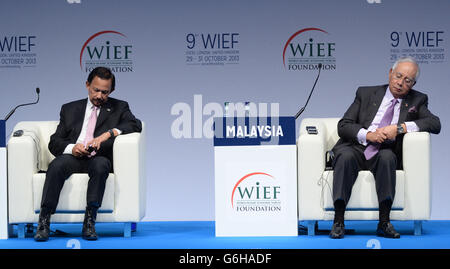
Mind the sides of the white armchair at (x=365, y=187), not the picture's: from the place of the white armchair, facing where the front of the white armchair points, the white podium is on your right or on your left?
on your right

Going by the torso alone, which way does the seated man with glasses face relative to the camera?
toward the camera

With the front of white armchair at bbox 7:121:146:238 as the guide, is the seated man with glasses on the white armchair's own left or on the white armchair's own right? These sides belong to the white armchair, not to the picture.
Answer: on the white armchair's own left

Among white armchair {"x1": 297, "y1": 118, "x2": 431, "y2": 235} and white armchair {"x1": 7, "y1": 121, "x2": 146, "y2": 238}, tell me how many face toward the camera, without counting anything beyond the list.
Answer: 2

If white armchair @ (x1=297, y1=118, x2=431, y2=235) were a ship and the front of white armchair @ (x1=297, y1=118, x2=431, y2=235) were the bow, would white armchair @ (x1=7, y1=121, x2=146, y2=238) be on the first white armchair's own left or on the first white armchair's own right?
on the first white armchair's own right

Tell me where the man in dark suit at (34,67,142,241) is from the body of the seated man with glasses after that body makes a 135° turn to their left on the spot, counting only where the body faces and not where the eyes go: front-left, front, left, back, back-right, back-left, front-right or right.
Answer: back-left

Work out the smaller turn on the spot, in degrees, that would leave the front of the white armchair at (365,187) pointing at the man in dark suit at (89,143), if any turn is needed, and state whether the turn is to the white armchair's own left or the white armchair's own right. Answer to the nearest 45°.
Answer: approximately 90° to the white armchair's own right

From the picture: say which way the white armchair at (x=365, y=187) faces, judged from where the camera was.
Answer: facing the viewer

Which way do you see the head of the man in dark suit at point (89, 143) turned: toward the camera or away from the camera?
toward the camera
